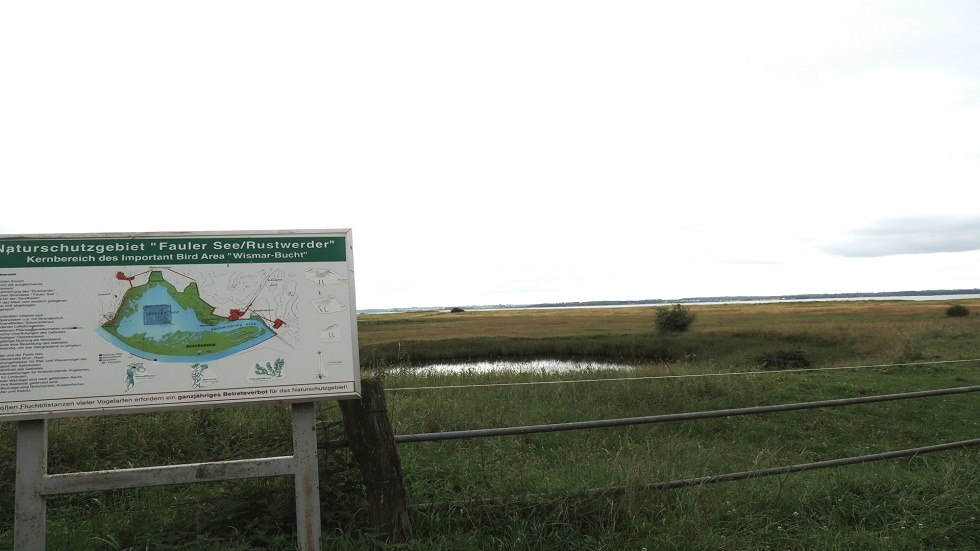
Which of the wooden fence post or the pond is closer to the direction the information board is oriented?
the wooden fence post

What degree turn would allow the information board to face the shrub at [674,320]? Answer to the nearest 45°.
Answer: approximately 135° to its left

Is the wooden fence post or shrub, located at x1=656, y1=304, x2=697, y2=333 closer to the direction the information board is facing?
the wooden fence post

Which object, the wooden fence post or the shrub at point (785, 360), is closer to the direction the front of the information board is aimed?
the wooden fence post

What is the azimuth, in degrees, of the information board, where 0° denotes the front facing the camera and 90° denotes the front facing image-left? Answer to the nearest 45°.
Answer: approximately 0°

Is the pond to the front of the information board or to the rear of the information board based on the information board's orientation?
to the rear

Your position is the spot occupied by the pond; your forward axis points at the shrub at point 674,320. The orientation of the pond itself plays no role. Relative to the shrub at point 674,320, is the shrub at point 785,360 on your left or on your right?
right

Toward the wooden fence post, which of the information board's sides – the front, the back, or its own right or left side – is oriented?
left

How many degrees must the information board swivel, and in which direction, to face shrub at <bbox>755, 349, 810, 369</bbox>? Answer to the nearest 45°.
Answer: approximately 135° to its left

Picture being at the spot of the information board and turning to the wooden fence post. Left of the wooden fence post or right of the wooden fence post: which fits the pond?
left
